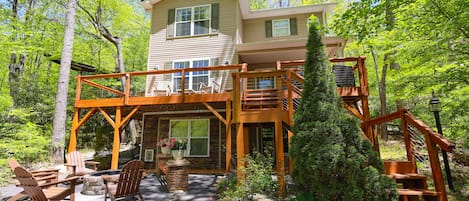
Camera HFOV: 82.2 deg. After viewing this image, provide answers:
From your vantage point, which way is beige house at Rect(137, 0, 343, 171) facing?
toward the camera

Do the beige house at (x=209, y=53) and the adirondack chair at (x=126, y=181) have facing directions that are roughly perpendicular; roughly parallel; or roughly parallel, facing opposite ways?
roughly perpendicular

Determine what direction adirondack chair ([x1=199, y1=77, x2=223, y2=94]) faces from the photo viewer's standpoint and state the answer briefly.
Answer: facing the viewer and to the left of the viewer

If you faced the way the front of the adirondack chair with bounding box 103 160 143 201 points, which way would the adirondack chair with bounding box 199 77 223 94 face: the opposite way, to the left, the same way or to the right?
to the left

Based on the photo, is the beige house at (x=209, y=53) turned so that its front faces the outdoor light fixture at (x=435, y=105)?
no

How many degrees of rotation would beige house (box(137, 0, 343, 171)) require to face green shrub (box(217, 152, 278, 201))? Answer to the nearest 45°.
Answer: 0° — it already faces it

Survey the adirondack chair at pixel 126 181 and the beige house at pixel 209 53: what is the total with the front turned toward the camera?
1

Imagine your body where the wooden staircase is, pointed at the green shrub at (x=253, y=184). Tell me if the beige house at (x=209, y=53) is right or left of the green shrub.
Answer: right

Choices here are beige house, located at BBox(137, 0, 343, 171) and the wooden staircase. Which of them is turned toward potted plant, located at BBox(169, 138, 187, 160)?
the beige house

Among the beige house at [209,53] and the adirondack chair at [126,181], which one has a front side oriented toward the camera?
the beige house

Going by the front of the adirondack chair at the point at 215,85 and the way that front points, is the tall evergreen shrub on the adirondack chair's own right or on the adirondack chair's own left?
on the adirondack chair's own left

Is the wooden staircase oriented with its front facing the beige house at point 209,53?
no

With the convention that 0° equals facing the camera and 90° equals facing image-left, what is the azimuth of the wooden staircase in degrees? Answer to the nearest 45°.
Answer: approximately 315°

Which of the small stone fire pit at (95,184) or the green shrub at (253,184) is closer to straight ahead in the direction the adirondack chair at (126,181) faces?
the small stone fire pit

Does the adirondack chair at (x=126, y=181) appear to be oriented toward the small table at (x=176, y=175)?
no

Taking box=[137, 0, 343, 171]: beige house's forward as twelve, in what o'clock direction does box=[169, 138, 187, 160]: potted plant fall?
The potted plant is roughly at 12 o'clock from the beige house.

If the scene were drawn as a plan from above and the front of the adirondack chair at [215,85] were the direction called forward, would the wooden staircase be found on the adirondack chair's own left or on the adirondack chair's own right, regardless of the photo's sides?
on the adirondack chair's own left

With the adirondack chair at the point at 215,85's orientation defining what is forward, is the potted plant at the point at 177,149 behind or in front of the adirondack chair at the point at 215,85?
in front

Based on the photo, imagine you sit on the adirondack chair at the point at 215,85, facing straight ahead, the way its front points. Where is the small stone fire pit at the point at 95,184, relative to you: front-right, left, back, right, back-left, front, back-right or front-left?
front

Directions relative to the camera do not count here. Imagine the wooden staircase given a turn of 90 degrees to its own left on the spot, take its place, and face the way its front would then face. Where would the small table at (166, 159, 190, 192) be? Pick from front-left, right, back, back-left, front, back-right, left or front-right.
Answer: back-left

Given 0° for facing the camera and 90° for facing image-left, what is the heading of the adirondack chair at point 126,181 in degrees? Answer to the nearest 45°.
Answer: approximately 135°
